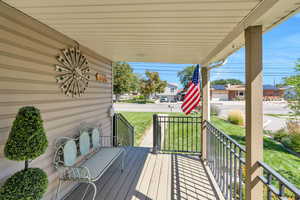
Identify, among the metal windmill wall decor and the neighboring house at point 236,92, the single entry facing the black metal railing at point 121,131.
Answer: the neighboring house

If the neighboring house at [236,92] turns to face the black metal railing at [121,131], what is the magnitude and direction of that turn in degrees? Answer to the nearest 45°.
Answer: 0° — it already faces it

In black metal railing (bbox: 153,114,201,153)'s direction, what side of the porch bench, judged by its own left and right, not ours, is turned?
left

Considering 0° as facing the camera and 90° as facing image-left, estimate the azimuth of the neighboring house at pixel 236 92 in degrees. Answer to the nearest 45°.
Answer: approximately 0°

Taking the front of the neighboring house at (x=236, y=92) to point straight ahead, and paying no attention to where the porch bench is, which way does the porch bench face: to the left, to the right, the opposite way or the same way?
to the left

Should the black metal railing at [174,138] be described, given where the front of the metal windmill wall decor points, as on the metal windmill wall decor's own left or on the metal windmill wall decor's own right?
on the metal windmill wall decor's own left

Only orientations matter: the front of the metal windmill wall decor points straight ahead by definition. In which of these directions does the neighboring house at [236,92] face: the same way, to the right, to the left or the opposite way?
to the right

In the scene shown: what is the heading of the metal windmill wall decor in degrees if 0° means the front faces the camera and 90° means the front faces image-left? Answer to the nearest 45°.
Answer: approximately 315°

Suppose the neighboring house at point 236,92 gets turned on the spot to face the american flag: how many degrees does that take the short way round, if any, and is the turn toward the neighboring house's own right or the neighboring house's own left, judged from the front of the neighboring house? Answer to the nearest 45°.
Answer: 0° — it already faces it

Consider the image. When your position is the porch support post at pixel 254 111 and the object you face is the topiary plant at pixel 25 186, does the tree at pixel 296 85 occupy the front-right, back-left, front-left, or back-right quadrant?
back-right

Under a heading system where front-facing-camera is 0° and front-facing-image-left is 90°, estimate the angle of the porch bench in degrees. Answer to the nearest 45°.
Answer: approximately 315°
